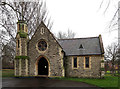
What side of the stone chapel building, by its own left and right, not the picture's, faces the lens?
front
